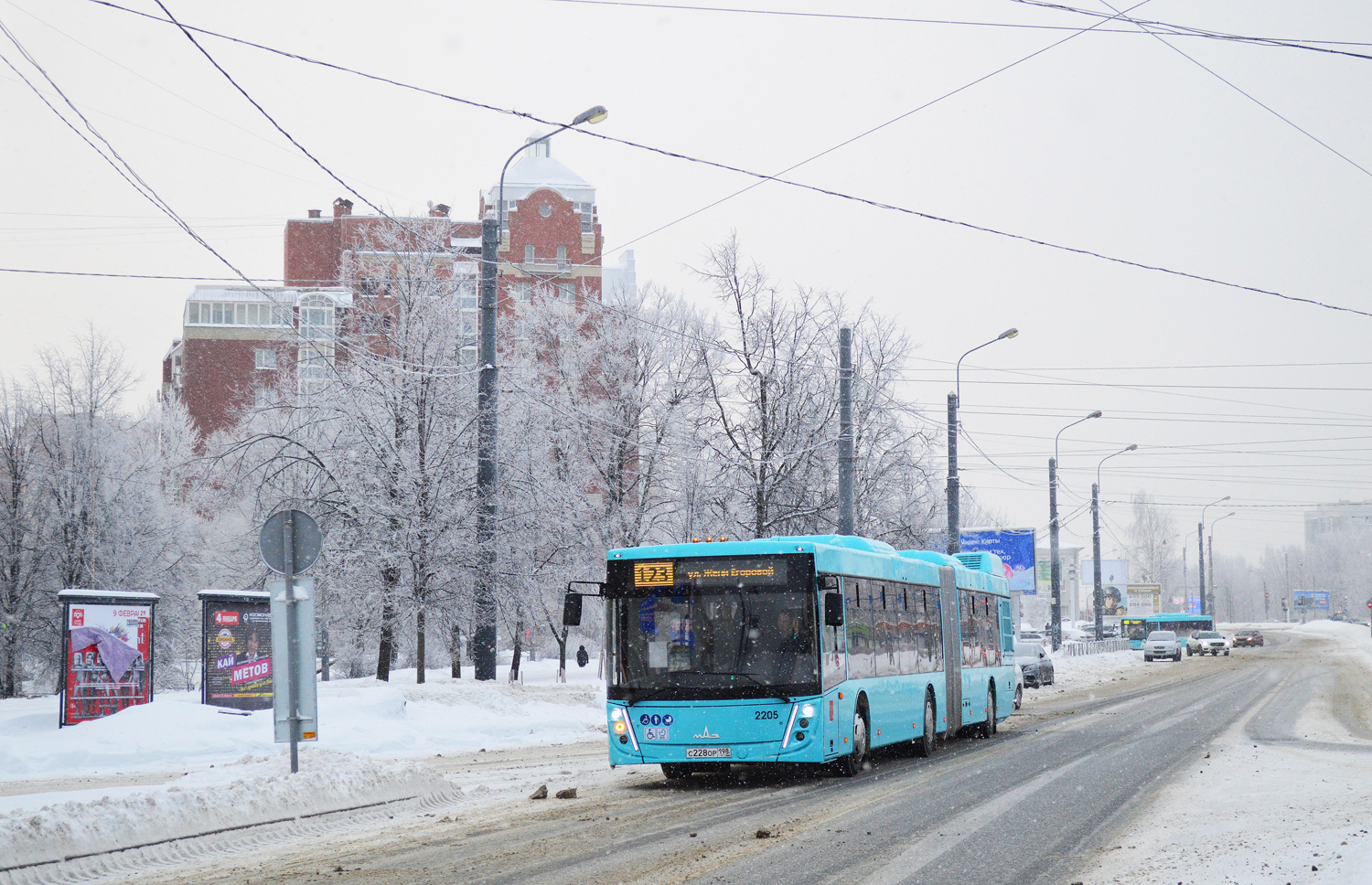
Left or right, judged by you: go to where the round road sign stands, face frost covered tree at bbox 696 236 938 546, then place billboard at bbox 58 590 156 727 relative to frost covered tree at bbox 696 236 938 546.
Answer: left

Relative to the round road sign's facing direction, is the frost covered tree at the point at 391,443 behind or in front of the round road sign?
in front

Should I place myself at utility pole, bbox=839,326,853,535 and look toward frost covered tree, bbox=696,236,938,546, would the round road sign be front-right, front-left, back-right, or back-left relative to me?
back-left

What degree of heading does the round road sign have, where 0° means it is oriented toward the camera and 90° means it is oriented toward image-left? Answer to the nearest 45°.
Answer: approximately 180°

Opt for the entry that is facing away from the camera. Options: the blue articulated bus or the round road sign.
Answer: the round road sign

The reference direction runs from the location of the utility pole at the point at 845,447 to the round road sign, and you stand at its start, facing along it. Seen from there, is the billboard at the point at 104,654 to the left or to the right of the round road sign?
right

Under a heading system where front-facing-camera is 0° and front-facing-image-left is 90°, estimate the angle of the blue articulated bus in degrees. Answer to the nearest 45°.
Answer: approximately 0°

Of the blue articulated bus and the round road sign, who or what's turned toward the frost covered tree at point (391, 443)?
the round road sign

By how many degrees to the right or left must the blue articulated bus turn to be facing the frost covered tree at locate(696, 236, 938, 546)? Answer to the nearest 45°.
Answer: approximately 180°

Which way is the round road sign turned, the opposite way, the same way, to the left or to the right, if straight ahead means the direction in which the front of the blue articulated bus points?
the opposite way

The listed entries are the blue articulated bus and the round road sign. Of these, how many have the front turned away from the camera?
1
